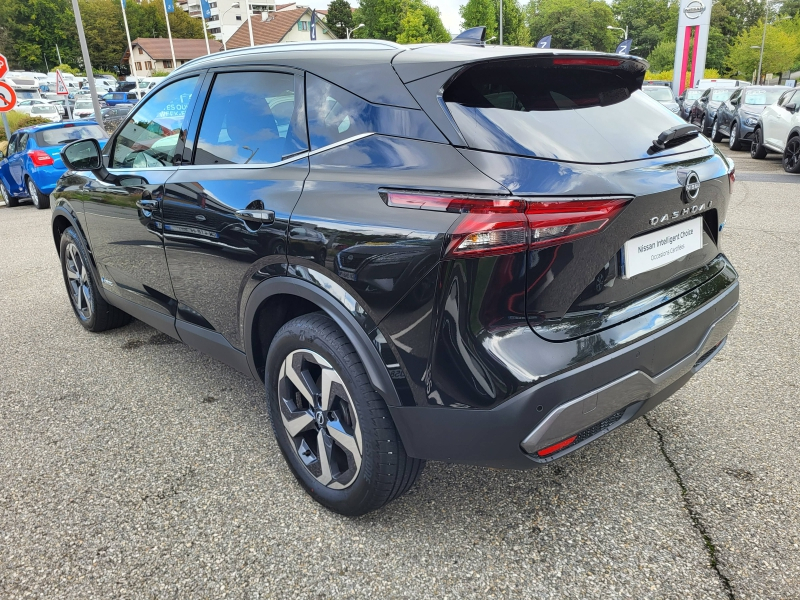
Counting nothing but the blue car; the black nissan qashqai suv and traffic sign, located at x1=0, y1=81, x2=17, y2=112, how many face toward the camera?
1

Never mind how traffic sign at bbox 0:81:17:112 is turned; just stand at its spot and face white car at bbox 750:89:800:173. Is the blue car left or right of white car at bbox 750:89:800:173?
right

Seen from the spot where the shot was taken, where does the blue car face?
facing away from the viewer and to the left of the viewer

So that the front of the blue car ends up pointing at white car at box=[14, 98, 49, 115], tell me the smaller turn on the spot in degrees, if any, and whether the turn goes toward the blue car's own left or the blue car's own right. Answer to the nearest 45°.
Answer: approximately 45° to the blue car's own right

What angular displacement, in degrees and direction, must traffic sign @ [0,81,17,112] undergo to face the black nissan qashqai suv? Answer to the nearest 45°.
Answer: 0° — it already faces it

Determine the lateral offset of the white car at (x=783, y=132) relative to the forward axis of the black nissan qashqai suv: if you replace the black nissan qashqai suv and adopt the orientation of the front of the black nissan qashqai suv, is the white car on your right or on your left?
on your right

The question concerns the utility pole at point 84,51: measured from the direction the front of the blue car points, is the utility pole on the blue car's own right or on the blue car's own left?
on the blue car's own right

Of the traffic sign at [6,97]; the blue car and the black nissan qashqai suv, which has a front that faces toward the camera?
the traffic sign

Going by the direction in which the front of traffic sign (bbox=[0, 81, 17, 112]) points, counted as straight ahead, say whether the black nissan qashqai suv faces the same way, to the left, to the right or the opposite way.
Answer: the opposite way

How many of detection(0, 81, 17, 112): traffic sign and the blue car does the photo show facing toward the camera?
1

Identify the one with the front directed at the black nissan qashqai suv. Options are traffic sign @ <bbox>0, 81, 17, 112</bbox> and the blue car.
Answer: the traffic sign

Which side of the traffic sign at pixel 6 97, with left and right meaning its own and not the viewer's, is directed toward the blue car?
front

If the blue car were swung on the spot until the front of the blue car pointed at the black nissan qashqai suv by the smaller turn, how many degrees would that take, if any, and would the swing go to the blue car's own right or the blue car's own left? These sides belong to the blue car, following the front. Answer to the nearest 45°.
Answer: approximately 135° to the blue car's own left

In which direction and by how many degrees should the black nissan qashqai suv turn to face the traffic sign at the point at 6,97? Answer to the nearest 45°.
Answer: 0° — it already faces it

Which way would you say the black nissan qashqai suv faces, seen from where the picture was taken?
facing away from the viewer and to the left of the viewer

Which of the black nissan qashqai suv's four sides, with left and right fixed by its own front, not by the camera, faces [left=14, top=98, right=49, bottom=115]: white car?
front
